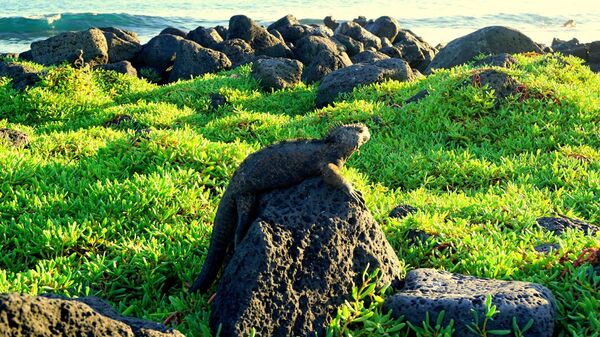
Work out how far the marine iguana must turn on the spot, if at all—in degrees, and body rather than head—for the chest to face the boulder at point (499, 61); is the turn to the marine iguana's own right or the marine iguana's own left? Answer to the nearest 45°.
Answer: approximately 45° to the marine iguana's own left

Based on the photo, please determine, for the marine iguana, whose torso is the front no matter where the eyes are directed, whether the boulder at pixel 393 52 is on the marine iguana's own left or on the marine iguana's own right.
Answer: on the marine iguana's own left

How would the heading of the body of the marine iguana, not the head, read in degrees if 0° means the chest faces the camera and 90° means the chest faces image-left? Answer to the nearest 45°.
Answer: approximately 270°

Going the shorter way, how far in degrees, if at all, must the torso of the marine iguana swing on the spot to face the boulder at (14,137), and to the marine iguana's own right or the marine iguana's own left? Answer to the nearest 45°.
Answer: approximately 135° to the marine iguana's own left

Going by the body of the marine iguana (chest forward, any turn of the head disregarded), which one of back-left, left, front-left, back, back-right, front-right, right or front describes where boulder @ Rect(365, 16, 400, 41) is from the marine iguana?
left

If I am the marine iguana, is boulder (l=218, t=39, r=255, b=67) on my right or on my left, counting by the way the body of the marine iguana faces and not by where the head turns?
on my left

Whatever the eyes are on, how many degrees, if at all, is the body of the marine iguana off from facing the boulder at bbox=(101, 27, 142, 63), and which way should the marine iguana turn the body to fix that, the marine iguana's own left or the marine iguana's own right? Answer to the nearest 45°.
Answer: approximately 90° to the marine iguana's own left

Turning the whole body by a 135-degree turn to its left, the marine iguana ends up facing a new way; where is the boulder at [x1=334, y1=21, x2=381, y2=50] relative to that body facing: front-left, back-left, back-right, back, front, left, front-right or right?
front-right

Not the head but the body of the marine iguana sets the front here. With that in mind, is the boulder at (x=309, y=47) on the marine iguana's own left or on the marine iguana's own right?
on the marine iguana's own left

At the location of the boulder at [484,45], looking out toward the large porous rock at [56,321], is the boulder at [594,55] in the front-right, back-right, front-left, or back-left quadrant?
back-left

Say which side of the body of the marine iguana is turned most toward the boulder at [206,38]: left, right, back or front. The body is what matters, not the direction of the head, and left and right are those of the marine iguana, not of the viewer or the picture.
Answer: left

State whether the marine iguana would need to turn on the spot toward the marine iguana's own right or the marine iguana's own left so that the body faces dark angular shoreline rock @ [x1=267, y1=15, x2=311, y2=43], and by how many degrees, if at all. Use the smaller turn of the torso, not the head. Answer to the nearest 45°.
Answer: approximately 90° to the marine iguana's own left
